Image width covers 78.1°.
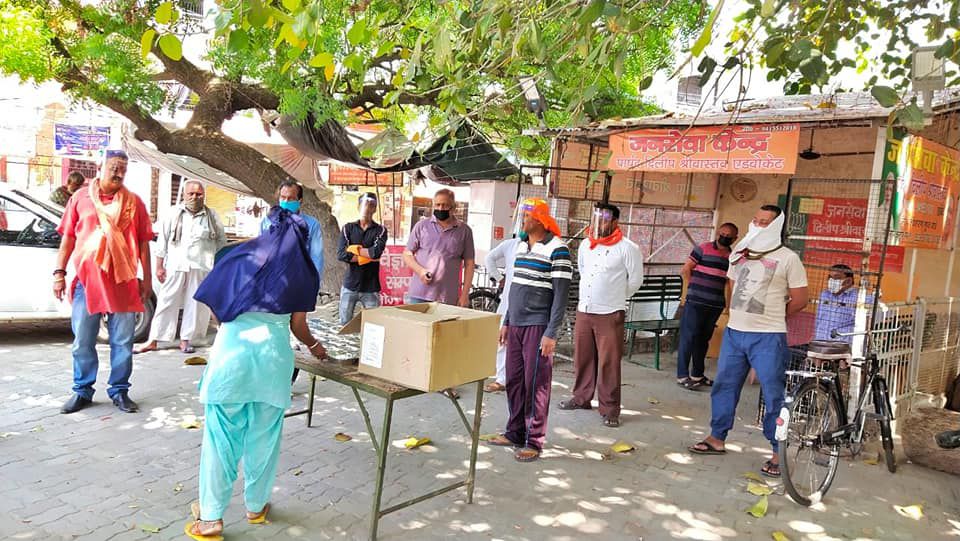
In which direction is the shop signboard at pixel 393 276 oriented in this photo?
toward the camera

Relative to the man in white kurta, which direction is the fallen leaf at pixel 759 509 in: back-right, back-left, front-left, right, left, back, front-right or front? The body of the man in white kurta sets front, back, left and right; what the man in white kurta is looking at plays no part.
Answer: front-left

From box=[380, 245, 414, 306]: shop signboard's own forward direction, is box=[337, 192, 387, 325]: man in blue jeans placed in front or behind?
in front

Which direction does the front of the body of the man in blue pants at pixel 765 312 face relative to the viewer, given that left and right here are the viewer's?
facing the viewer and to the left of the viewer

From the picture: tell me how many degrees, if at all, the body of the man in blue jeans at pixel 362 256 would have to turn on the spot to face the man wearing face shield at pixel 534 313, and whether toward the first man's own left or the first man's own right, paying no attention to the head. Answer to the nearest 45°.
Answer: approximately 45° to the first man's own left

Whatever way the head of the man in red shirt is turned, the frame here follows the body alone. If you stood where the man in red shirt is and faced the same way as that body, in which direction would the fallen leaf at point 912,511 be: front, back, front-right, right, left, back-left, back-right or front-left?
front-left

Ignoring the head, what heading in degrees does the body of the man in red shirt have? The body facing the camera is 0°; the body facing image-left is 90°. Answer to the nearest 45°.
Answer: approximately 0°

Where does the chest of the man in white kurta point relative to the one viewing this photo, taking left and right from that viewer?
facing the viewer

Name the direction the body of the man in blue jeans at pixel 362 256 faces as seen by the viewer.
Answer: toward the camera

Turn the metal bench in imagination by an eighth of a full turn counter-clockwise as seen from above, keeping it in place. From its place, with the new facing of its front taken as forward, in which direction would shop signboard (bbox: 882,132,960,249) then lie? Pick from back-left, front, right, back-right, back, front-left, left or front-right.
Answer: front-left
